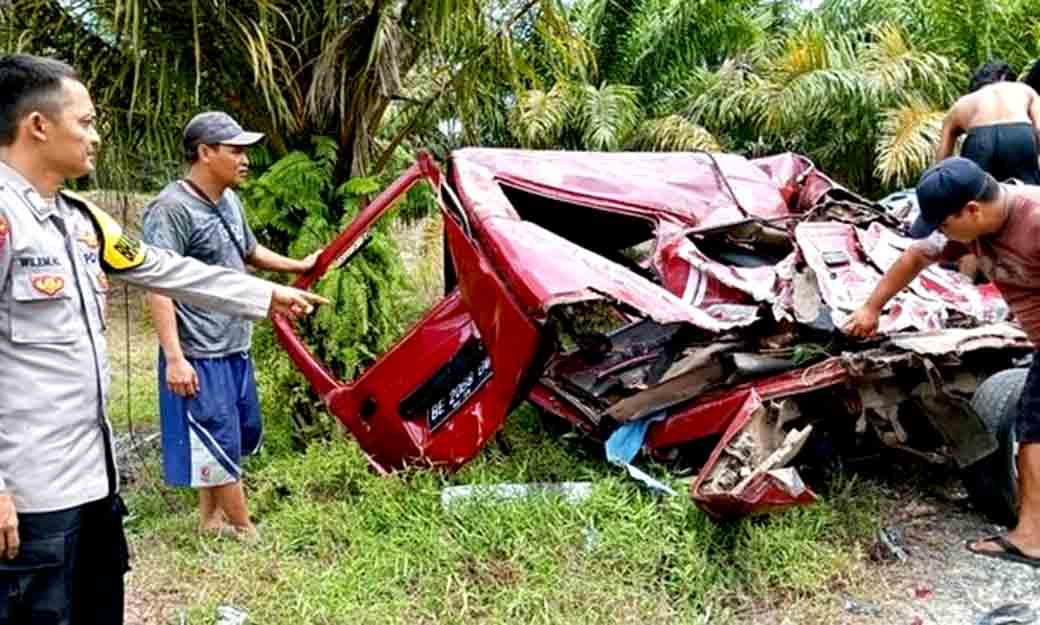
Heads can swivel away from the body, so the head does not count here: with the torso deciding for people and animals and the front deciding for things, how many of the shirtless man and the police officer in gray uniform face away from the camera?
1

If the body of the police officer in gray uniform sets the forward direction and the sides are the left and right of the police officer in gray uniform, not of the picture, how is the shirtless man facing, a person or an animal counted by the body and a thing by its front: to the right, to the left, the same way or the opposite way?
to the left

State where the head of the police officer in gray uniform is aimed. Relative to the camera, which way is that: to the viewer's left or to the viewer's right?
to the viewer's right

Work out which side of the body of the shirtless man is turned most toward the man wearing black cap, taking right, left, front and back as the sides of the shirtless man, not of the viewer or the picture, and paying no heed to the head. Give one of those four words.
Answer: back

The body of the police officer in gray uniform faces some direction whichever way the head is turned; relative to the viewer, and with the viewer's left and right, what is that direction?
facing the viewer and to the right of the viewer

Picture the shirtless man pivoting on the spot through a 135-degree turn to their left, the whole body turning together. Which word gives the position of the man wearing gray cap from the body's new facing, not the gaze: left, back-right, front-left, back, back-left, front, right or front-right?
front

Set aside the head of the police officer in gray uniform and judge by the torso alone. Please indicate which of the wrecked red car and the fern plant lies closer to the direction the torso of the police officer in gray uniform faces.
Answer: the wrecked red car

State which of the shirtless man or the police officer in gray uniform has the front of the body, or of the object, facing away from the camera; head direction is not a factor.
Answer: the shirtless man

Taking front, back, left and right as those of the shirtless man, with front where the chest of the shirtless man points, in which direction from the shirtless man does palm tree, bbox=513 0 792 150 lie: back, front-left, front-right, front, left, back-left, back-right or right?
front-left

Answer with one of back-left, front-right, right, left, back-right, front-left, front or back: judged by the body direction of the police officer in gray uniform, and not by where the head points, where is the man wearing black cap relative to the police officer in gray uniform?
front-left

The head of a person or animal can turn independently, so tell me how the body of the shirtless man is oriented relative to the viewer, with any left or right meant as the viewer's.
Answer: facing away from the viewer

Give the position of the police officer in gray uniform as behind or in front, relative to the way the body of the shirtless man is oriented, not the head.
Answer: behind
